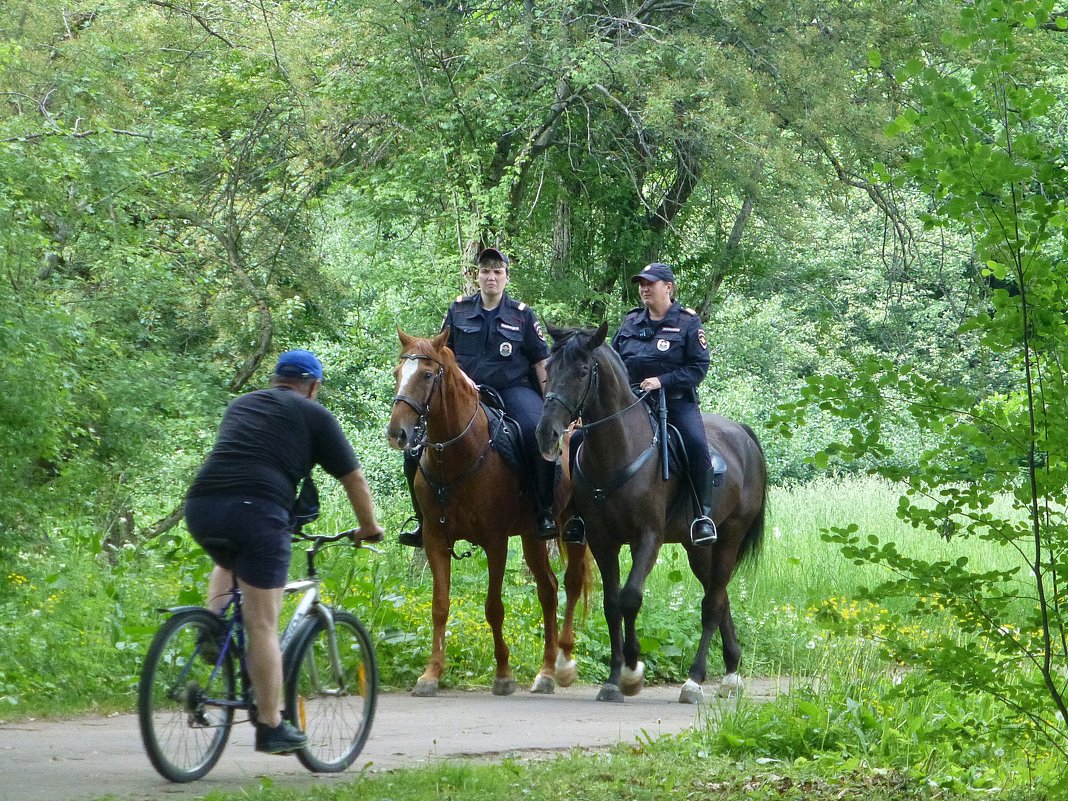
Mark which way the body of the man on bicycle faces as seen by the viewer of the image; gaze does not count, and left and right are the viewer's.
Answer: facing away from the viewer and to the right of the viewer

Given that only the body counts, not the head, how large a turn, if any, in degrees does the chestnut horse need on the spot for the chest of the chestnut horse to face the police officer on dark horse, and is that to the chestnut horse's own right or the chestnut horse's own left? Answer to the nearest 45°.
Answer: approximately 135° to the chestnut horse's own left

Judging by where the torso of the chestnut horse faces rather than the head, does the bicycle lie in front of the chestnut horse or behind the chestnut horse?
in front

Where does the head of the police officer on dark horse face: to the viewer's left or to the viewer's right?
to the viewer's left

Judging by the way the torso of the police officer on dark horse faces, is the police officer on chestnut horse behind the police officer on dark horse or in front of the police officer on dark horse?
in front

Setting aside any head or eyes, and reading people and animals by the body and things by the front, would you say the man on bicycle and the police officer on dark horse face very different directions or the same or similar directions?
very different directions

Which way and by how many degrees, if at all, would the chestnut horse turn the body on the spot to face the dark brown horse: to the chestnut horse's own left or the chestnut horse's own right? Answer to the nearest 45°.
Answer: approximately 135° to the chestnut horse's own left

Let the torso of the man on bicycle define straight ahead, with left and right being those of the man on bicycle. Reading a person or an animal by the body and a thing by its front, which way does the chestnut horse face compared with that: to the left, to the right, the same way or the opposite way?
the opposite way

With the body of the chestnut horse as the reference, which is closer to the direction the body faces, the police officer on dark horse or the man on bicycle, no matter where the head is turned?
the man on bicycle

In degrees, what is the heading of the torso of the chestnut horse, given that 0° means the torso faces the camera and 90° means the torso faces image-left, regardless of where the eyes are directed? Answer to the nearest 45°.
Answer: approximately 45°

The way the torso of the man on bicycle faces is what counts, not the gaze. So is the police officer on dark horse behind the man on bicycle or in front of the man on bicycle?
in front

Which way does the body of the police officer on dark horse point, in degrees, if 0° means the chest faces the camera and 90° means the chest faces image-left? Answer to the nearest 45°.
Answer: approximately 45°
